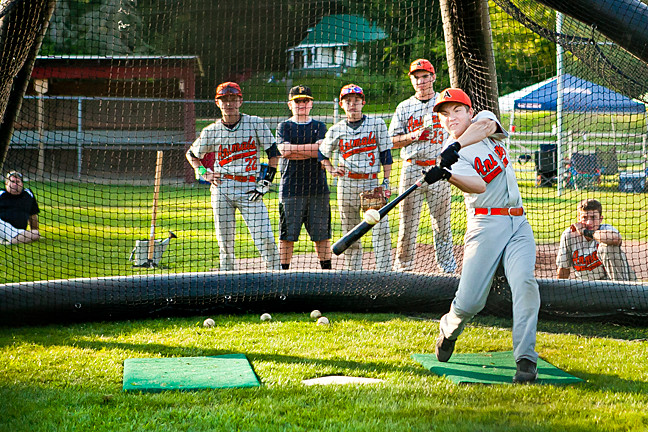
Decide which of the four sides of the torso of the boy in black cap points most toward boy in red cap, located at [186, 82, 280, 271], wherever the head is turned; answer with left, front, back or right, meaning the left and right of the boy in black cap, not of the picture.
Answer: right

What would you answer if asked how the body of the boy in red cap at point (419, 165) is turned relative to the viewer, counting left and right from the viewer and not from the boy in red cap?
facing the viewer

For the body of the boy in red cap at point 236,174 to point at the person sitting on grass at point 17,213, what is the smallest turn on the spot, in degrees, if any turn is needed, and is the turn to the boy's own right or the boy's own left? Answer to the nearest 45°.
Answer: approximately 135° to the boy's own right

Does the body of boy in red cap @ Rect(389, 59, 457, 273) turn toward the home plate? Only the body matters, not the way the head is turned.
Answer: yes

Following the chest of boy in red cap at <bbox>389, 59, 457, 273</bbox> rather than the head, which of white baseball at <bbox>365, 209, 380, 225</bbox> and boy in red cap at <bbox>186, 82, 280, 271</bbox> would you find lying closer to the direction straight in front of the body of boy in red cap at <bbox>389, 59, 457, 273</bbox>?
the white baseball

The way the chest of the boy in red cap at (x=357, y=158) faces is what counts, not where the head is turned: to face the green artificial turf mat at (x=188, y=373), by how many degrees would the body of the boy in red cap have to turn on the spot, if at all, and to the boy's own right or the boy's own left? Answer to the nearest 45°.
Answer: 0° — they already face it

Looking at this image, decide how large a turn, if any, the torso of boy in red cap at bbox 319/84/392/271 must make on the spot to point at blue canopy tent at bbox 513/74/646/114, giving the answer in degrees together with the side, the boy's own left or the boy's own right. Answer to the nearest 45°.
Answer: approximately 135° to the boy's own left

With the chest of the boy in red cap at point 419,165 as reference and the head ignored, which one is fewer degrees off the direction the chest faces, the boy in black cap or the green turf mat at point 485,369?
the green turf mat

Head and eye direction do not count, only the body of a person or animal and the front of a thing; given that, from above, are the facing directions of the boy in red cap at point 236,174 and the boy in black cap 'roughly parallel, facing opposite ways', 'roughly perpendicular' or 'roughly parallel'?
roughly parallel

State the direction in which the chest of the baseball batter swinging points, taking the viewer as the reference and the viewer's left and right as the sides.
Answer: facing the viewer

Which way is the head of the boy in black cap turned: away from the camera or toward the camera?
toward the camera

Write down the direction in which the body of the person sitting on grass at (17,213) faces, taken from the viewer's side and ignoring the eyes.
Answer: toward the camera
